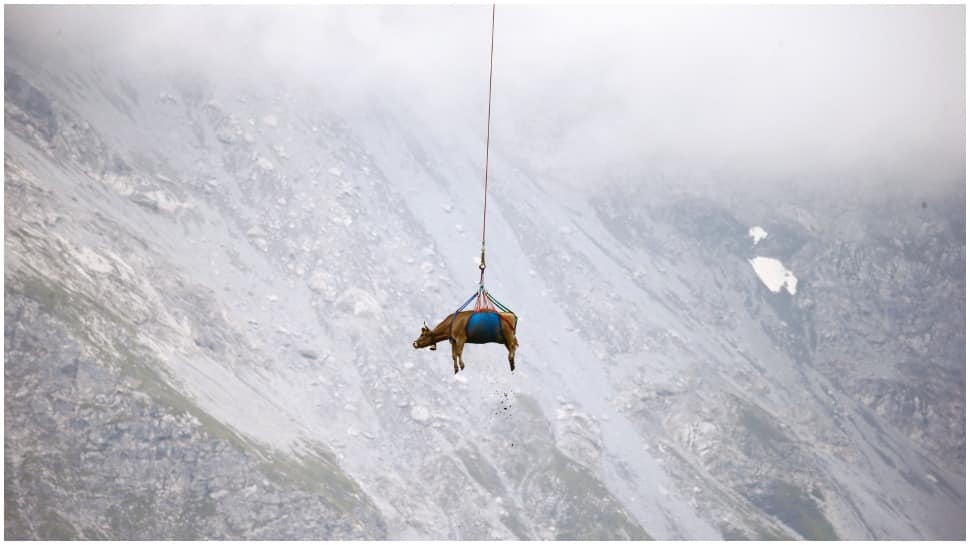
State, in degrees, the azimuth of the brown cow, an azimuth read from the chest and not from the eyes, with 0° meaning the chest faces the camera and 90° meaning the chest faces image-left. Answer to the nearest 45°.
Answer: approximately 90°
